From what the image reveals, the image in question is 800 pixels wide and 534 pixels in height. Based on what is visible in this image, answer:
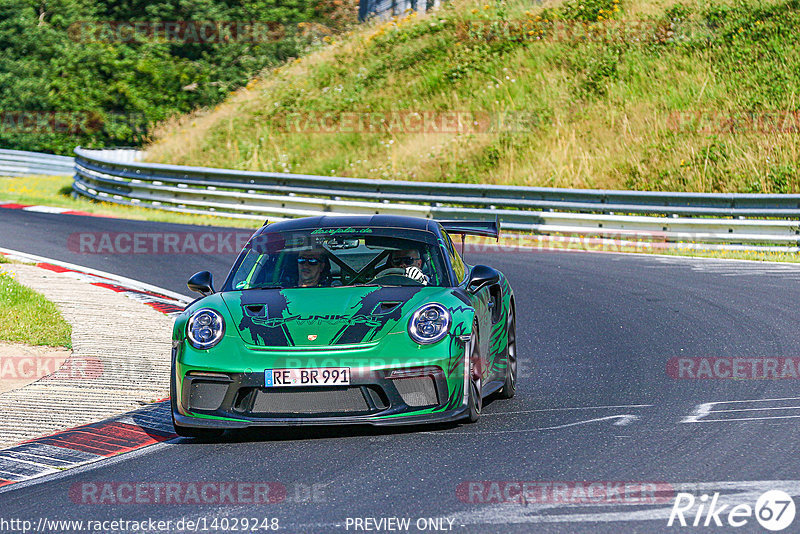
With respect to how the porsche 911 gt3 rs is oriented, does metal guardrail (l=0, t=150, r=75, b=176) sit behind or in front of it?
behind

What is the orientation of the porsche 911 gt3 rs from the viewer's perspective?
toward the camera

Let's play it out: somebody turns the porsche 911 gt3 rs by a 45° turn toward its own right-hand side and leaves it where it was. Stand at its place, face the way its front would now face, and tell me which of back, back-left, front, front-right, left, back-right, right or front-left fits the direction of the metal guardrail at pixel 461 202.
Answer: back-right
